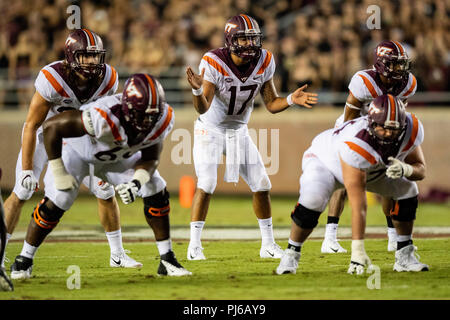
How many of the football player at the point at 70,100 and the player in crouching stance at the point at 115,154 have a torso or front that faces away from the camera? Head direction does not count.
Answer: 0

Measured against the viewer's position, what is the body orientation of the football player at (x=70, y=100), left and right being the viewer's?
facing the viewer and to the right of the viewer

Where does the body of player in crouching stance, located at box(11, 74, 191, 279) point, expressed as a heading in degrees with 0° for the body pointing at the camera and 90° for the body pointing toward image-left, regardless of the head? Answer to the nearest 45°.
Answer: approximately 315°

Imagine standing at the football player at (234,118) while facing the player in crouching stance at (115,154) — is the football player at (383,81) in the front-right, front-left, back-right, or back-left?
back-left

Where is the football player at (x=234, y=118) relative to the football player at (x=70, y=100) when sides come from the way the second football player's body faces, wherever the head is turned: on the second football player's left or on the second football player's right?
on the second football player's left
